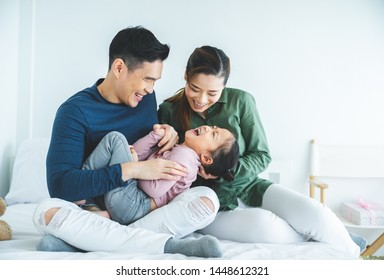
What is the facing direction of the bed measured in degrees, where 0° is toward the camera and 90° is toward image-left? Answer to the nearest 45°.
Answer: approximately 270°

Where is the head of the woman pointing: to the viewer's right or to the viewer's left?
to the viewer's left

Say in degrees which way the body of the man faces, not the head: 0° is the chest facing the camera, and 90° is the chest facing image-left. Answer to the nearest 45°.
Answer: approximately 315°
